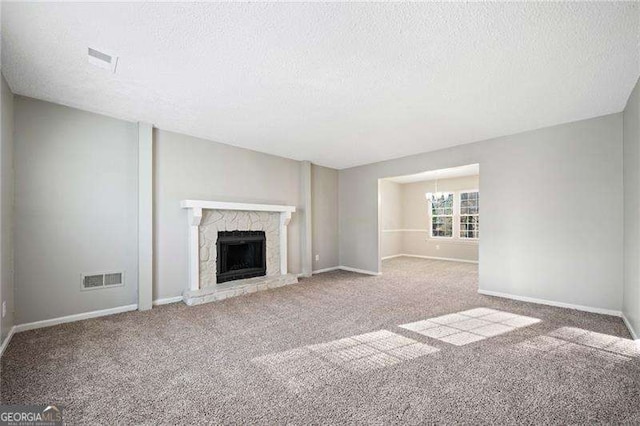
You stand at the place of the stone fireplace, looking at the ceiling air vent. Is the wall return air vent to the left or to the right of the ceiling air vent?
right

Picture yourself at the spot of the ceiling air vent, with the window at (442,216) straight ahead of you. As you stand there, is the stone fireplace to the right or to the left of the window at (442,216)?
left

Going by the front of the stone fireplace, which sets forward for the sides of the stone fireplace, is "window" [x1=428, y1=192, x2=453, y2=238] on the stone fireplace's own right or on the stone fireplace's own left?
on the stone fireplace's own left

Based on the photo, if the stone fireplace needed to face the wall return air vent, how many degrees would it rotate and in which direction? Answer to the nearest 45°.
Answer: approximately 90° to its right

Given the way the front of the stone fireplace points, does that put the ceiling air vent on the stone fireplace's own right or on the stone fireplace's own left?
on the stone fireplace's own right

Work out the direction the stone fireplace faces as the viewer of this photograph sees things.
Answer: facing the viewer and to the right of the viewer
